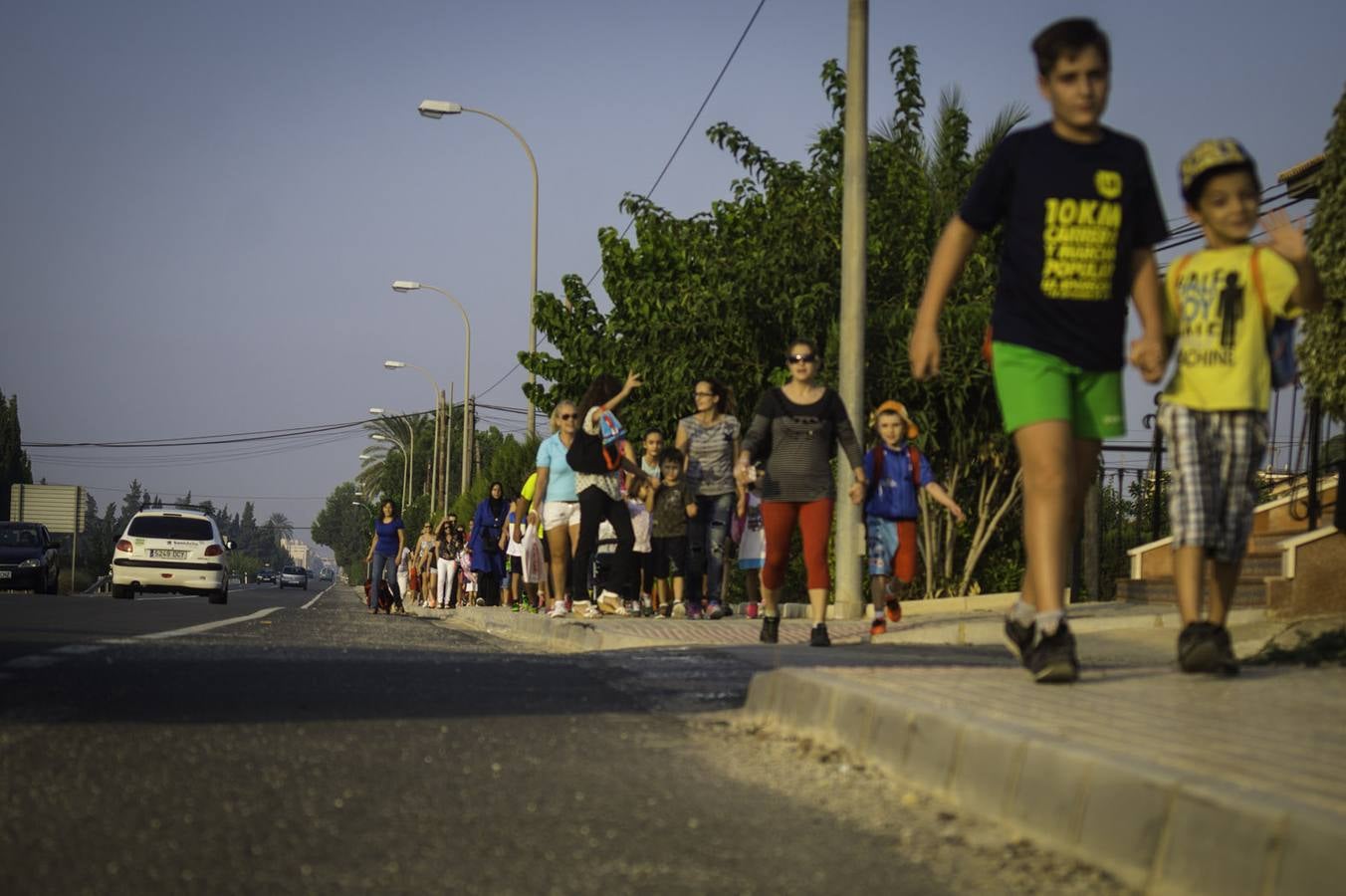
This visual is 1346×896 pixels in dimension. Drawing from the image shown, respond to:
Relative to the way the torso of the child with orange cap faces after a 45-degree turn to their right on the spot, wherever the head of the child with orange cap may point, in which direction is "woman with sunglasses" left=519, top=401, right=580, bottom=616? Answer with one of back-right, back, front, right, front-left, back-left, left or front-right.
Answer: right

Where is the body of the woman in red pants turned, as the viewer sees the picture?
toward the camera

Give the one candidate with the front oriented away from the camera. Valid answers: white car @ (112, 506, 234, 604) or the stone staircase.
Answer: the white car

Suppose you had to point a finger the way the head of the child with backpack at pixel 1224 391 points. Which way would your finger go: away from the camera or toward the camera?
toward the camera

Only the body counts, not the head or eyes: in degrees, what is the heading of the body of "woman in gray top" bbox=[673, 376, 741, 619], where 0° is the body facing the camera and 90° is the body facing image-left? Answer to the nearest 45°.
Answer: approximately 0°

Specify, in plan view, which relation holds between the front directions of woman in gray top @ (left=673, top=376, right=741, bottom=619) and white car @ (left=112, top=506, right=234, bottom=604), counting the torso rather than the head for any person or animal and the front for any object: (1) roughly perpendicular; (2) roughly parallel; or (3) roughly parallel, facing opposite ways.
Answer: roughly parallel, facing opposite ways

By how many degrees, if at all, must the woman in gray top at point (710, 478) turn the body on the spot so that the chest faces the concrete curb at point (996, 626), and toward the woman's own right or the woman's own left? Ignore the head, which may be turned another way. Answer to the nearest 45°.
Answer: approximately 45° to the woman's own left

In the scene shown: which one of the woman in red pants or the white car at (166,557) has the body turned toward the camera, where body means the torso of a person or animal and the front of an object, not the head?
the woman in red pants

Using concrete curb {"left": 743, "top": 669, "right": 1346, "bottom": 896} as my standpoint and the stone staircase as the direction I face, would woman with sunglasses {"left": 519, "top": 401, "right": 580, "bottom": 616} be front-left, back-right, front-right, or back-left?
front-left

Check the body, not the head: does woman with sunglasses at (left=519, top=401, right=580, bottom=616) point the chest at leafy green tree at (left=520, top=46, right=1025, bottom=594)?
no

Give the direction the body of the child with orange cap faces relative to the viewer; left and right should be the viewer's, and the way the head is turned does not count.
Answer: facing the viewer

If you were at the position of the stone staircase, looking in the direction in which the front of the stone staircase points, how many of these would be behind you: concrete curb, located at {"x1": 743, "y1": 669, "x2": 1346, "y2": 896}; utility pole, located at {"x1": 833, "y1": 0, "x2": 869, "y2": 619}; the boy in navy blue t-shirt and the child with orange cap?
0

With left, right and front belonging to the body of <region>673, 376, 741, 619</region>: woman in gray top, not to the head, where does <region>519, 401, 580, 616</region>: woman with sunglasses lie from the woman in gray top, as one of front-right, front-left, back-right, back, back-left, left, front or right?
right

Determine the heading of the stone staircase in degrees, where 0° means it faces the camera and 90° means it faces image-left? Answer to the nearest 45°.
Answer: approximately 45°

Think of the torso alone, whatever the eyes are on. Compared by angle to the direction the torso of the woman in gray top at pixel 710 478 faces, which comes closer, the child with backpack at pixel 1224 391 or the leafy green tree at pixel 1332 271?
the child with backpack

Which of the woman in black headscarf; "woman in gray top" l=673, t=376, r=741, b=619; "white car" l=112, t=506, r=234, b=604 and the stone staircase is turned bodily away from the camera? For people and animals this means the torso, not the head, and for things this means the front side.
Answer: the white car

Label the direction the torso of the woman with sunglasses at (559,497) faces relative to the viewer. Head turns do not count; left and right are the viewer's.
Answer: facing the viewer and to the right of the viewer

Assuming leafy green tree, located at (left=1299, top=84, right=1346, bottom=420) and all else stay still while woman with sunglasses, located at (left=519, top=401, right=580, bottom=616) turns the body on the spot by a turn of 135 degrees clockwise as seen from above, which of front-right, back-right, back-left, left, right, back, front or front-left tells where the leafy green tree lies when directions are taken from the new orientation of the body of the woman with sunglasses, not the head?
back-left

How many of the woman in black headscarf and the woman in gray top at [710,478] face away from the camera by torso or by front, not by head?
0

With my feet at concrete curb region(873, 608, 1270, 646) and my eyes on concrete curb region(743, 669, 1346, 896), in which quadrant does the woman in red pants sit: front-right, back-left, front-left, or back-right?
front-right

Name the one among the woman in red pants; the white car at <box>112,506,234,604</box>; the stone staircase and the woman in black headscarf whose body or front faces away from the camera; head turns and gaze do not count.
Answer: the white car

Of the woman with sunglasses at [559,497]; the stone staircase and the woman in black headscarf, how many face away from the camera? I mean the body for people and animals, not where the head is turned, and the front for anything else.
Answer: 0

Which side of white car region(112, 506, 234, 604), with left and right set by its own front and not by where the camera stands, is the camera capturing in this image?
back
